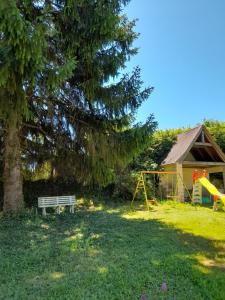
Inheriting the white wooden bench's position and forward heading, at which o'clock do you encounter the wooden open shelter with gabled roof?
The wooden open shelter with gabled roof is roughly at 8 o'clock from the white wooden bench.

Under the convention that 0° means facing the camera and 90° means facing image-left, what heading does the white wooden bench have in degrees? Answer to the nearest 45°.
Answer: approximately 0°
